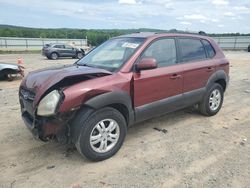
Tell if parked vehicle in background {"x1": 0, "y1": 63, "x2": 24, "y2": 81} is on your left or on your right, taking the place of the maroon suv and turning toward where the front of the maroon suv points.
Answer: on your right

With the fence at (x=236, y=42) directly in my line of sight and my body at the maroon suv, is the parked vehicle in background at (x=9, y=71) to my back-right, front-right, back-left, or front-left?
front-left

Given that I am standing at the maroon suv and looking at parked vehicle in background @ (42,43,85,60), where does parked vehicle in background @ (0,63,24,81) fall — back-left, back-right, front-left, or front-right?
front-left

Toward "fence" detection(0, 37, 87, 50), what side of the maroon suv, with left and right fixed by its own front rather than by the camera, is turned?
right

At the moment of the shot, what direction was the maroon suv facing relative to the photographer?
facing the viewer and to the left of the viewer

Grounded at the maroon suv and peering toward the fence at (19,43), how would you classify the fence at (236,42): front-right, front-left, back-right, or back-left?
front-right

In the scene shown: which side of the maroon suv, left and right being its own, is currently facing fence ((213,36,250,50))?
back

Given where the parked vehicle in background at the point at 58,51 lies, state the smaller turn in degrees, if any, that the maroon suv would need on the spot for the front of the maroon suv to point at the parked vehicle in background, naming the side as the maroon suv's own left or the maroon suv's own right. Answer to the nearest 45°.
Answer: approximately 135° to the maroon suv's own right
